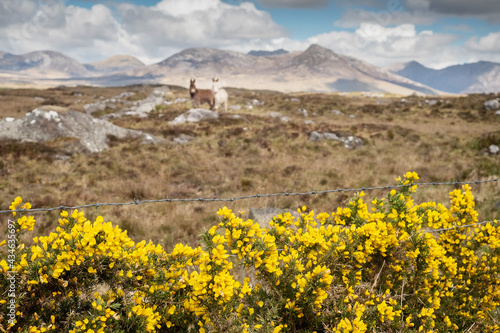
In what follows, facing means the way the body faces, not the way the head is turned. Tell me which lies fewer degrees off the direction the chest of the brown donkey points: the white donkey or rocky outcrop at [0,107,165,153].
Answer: the rocky outcrop

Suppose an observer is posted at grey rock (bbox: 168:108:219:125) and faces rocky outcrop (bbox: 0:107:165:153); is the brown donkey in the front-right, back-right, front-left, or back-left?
back-right

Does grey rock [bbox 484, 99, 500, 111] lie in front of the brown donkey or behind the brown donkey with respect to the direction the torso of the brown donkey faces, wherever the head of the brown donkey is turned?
behind

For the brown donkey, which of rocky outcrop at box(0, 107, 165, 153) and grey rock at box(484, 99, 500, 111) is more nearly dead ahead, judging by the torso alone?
the rocky outcrop
